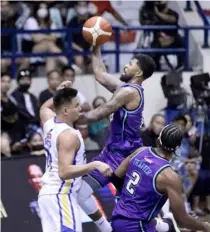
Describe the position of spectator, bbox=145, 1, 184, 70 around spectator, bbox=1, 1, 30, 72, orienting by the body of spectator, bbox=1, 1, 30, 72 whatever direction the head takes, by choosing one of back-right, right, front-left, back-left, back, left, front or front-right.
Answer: left

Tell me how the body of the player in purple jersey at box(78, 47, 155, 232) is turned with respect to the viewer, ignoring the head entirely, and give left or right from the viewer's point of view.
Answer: facing to the left of the viewer

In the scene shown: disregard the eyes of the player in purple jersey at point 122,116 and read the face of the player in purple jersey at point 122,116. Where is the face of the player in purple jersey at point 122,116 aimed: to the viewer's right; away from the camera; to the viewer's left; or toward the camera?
to the viewer's left

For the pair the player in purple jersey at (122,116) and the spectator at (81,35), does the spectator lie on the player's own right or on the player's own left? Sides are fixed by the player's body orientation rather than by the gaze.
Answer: on the player's own right

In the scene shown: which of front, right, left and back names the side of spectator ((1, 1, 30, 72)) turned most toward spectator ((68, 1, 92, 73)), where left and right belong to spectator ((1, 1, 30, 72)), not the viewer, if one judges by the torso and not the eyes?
left

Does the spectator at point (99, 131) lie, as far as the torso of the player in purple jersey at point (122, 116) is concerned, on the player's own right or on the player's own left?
on the player's own right
